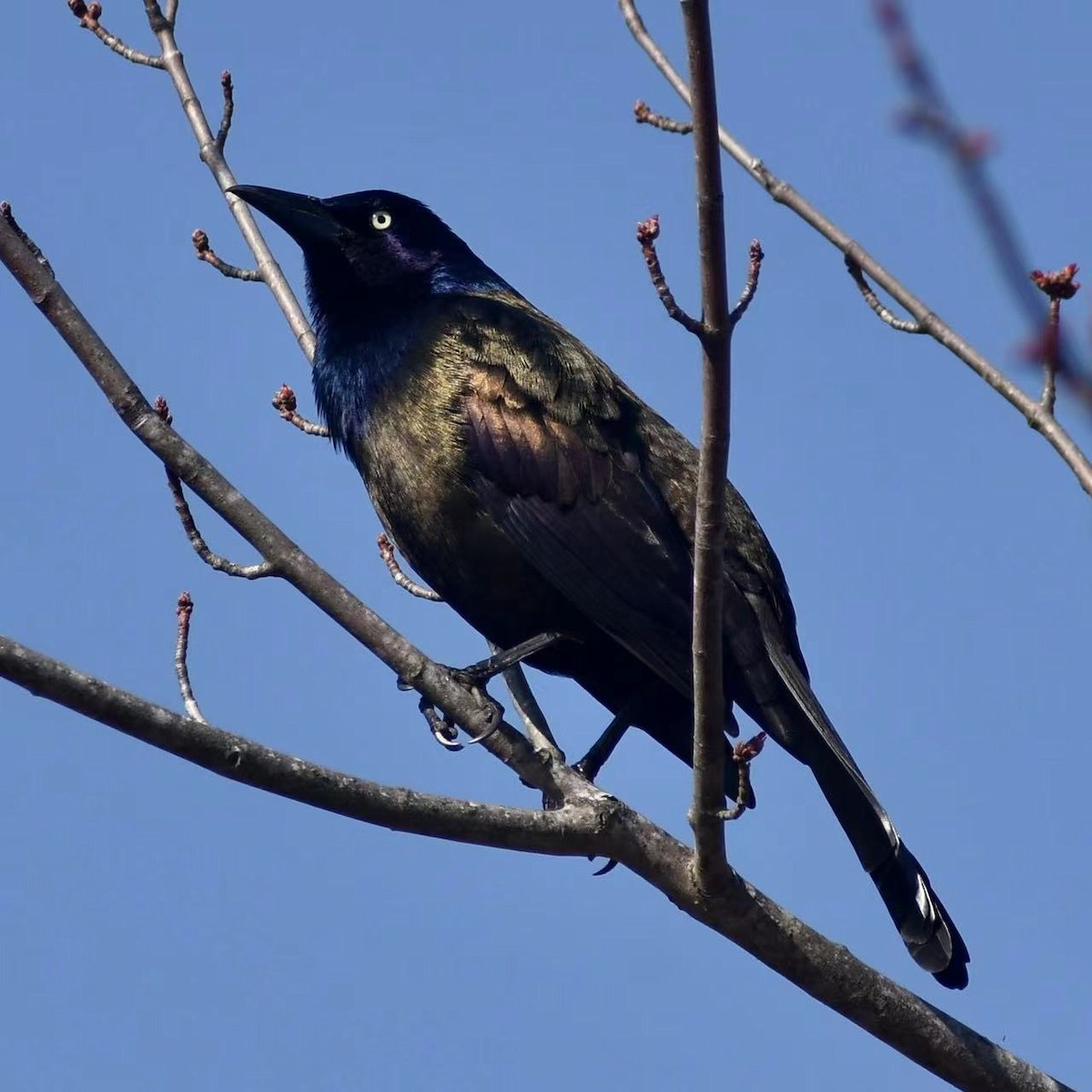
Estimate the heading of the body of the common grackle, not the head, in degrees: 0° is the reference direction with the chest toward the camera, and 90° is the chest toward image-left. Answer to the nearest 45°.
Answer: approximately 90°

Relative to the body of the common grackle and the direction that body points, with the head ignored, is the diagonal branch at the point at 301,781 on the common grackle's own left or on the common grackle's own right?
on the common grackle's own left

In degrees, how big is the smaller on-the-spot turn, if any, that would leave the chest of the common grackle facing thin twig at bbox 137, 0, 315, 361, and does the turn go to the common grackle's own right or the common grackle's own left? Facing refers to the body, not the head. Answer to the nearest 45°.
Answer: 0° — it already faces it

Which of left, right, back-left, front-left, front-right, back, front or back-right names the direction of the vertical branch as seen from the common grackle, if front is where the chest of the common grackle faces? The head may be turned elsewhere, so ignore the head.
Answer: left
